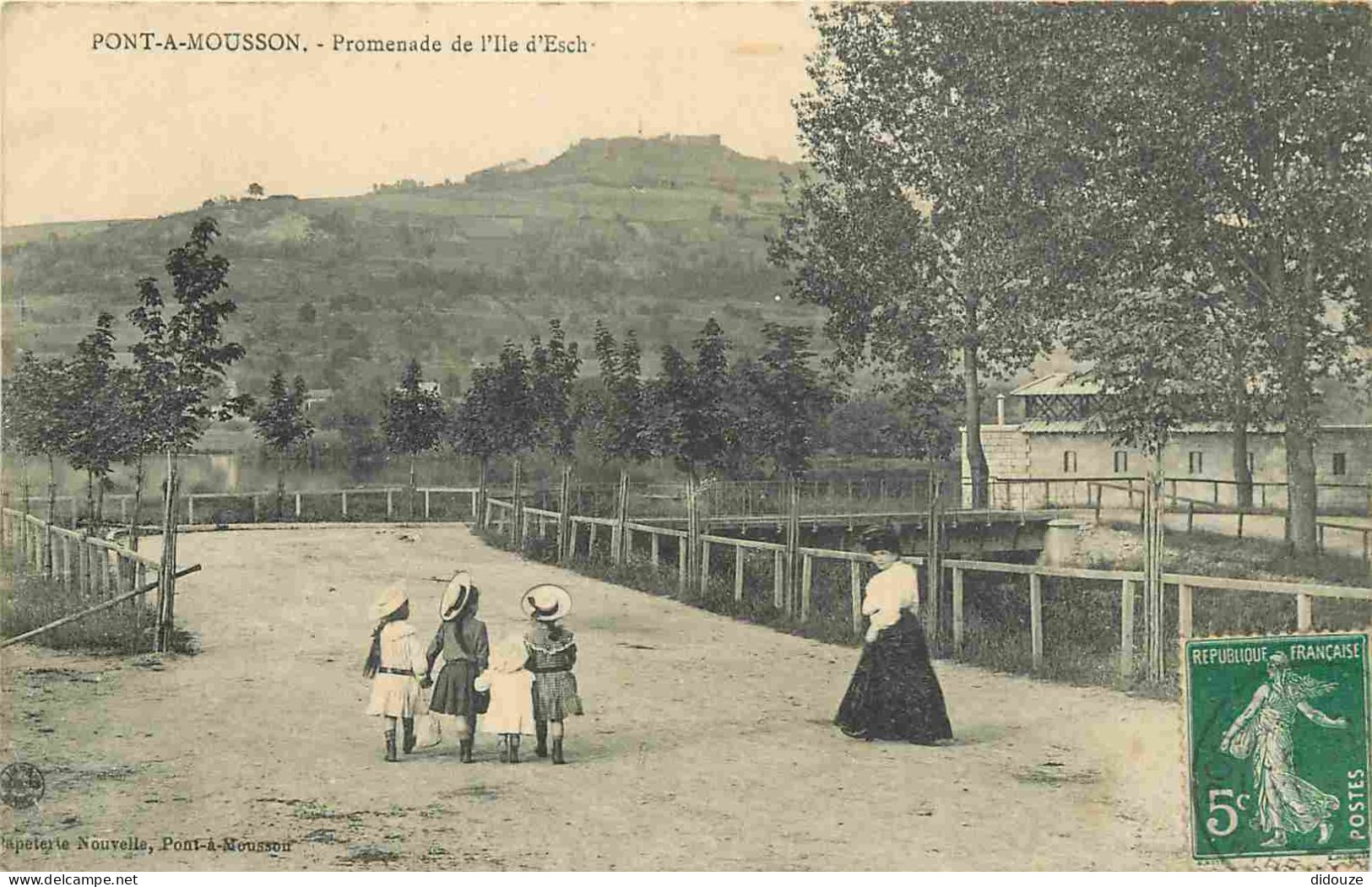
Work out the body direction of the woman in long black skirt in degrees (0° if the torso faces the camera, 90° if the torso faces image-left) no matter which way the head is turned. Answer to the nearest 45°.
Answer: approximately 45°

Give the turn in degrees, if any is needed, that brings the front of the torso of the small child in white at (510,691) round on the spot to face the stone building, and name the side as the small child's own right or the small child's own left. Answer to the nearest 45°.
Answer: approximately 45° to the small child's own right

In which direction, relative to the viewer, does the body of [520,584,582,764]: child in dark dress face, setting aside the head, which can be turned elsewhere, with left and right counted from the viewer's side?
facing away from the viewer

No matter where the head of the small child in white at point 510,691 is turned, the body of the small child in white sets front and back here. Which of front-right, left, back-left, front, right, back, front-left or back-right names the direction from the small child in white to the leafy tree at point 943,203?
front-right

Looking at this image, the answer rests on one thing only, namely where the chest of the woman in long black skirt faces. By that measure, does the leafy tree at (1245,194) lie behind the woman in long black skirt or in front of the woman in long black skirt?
behind

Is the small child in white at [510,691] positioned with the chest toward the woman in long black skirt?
no

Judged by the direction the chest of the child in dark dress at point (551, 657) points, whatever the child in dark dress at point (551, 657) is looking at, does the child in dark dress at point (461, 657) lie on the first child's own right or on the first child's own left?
on the first child's own left

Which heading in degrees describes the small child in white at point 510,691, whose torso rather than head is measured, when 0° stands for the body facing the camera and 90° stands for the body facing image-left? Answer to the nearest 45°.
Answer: approximately 180°

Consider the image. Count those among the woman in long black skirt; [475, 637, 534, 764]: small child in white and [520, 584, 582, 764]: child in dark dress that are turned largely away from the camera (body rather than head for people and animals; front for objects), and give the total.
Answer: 2

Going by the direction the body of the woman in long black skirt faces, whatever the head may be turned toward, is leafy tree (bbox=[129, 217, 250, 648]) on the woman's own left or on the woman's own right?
on the woman's own right

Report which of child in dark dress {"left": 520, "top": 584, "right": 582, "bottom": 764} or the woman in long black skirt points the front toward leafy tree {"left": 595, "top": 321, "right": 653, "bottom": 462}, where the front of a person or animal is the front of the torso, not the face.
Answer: the child in dark dress

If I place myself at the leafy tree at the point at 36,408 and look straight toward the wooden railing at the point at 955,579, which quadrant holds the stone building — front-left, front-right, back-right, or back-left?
front-left

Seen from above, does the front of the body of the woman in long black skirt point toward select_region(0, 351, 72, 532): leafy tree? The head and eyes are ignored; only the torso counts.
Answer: no

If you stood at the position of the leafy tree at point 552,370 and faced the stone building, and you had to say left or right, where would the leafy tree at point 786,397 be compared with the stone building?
right

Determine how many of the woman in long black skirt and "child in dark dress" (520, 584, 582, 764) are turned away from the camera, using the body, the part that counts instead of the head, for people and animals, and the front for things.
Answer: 1
